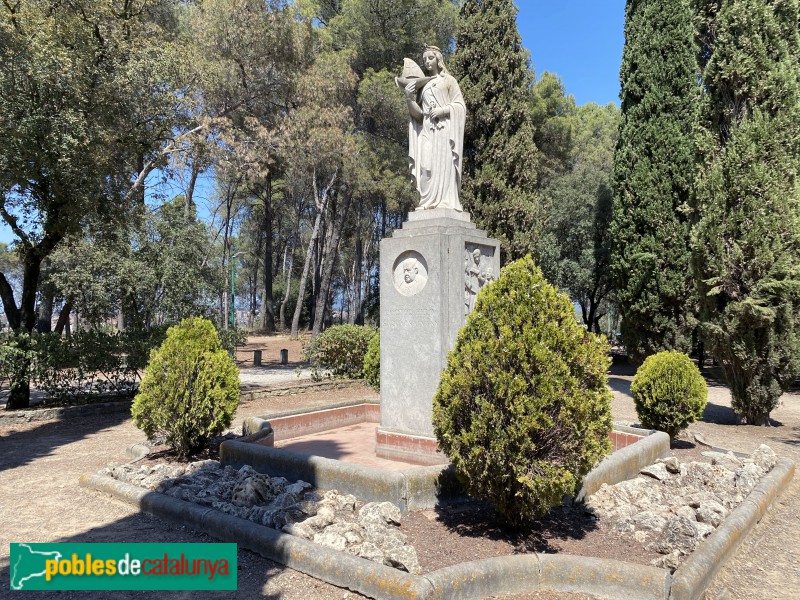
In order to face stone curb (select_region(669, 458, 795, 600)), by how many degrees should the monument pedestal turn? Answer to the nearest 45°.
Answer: approximately 90° to its left

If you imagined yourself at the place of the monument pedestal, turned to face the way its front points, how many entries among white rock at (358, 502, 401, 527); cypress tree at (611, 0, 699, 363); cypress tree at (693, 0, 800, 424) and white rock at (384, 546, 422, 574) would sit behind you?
2

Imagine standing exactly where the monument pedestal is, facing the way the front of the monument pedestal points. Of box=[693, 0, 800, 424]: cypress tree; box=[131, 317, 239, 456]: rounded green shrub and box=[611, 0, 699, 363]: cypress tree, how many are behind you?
2

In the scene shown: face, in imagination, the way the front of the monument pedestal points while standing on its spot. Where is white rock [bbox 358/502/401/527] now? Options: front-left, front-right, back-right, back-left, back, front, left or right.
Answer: front-left

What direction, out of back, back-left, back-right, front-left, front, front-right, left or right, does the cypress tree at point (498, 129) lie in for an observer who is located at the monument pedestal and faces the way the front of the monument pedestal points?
back-right

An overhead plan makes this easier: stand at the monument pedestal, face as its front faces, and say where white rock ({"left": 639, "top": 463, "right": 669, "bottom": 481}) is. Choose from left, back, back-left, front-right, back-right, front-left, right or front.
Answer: back-left

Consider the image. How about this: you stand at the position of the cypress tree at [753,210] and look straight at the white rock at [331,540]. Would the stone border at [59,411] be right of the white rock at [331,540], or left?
right

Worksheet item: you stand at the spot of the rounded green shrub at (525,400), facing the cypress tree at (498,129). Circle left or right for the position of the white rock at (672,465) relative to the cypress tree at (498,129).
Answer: right

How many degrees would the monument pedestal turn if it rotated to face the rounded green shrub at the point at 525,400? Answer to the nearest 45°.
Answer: approximately 45° to its left

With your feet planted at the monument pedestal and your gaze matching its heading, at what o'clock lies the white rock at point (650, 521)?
The white rock is roughly at 9 o'clock from the monument pedestal.

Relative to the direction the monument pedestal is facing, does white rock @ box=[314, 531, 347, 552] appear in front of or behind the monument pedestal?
in front

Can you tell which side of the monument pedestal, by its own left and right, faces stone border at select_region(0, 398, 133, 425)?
right

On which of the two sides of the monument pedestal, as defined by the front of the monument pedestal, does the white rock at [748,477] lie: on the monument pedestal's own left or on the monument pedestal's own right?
on the monument pedestal's own left

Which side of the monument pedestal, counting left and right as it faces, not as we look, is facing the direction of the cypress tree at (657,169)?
back

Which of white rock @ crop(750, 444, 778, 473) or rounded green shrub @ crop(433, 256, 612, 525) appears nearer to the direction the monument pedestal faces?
the rounded green shrub

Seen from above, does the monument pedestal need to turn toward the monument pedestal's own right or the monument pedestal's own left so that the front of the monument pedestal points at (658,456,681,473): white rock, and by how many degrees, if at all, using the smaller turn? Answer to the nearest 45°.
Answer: approximately 135° to the monument pedestal's own left

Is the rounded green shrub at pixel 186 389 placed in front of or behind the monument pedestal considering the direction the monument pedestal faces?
in front

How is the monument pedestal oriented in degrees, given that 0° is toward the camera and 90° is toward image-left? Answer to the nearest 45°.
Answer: approximately 45°
